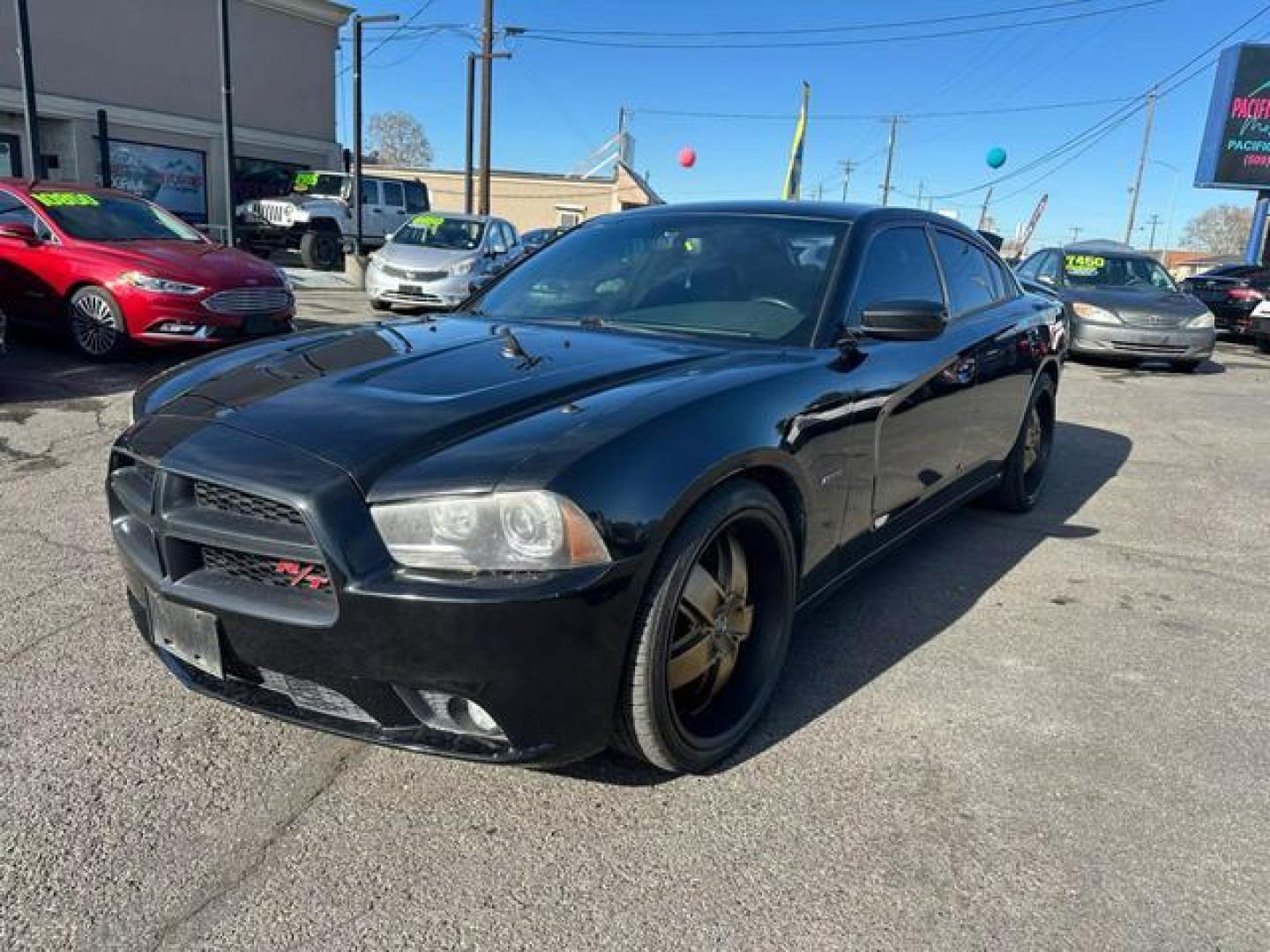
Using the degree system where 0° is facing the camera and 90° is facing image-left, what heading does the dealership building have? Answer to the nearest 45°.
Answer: approximately 315°

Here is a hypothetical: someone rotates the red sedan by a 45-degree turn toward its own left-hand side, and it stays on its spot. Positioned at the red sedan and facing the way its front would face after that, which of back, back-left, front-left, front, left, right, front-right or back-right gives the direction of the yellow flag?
front-left

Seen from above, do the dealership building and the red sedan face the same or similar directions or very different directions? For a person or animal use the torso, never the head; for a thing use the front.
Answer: same or similar directions

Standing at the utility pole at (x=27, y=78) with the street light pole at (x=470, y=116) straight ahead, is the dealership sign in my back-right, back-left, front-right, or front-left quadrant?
front-right

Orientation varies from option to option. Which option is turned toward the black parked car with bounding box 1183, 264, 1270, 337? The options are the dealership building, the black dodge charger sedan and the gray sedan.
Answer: the dealership building

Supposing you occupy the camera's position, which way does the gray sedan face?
facing the viewer and to the right of the viewer

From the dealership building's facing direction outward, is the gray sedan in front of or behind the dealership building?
in front

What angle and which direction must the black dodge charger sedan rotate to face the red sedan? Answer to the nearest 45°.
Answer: approximately 90° to its right

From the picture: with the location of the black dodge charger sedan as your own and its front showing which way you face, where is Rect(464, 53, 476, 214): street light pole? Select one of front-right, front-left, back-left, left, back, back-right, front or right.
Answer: back-right

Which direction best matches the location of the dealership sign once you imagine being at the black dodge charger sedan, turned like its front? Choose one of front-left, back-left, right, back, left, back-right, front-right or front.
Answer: back

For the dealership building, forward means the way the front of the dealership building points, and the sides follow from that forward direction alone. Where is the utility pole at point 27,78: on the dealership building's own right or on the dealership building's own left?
on the dealership building's own right

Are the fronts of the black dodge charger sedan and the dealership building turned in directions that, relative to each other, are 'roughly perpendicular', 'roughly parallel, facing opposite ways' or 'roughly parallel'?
roughly perpendicular

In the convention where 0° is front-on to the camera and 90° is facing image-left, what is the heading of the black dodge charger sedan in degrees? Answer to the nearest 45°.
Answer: approximately 45°

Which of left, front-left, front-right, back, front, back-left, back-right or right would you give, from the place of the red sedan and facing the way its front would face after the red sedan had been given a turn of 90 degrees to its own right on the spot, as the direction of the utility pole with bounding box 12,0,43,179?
back-right

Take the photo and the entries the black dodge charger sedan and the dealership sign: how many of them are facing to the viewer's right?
0

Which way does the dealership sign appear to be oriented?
toward the camera

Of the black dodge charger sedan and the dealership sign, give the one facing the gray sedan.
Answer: the dealership sign
